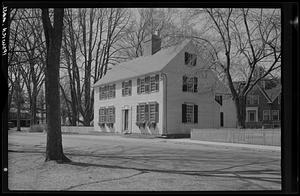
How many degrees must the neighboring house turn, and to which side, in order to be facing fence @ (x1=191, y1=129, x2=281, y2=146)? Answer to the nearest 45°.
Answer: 0° — it already faces it

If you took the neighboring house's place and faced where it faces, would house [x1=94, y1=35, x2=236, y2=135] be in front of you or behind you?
in front

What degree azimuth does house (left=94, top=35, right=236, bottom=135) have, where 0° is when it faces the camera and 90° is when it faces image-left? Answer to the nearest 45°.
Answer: approximately 45°

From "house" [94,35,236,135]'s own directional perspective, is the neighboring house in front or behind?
behind

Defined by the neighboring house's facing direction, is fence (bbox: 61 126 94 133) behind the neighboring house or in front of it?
in front

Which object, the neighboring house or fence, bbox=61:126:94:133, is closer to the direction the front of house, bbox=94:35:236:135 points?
the fence

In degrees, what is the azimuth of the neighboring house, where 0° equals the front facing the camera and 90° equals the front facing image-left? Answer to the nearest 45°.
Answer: approximately 0°
